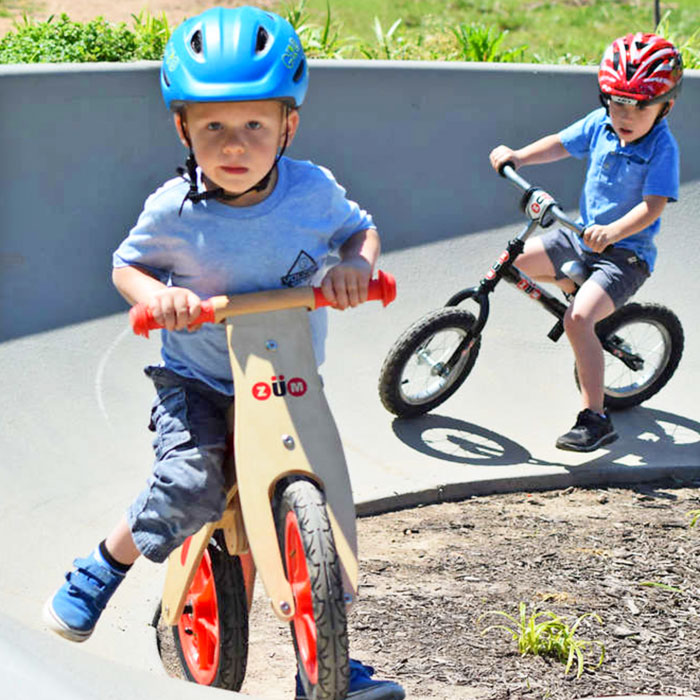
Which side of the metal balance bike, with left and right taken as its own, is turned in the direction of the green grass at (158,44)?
right

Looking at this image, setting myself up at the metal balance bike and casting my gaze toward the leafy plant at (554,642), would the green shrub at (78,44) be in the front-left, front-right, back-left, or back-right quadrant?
back-right

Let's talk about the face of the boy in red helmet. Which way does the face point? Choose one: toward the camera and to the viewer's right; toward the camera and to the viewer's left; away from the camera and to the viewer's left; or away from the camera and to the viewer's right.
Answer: toward the camera and to the viewer's left

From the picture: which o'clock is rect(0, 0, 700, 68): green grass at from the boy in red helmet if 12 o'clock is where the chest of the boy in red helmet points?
The green grass is roughly at 3 o'clock from the boy in red helmet.

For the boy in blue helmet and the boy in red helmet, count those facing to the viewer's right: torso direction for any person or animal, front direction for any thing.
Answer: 0

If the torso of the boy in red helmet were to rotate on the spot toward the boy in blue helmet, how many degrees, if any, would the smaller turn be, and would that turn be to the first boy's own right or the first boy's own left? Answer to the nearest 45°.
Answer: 0° — they already face them

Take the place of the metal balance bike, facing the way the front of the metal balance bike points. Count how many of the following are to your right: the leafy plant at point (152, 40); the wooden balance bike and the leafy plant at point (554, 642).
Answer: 1

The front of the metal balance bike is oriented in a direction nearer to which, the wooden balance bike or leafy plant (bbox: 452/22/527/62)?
the wooden balance bike

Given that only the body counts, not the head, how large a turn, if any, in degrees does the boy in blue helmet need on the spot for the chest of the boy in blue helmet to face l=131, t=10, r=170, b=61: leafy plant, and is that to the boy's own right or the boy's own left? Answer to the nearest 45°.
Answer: approximately 180°
